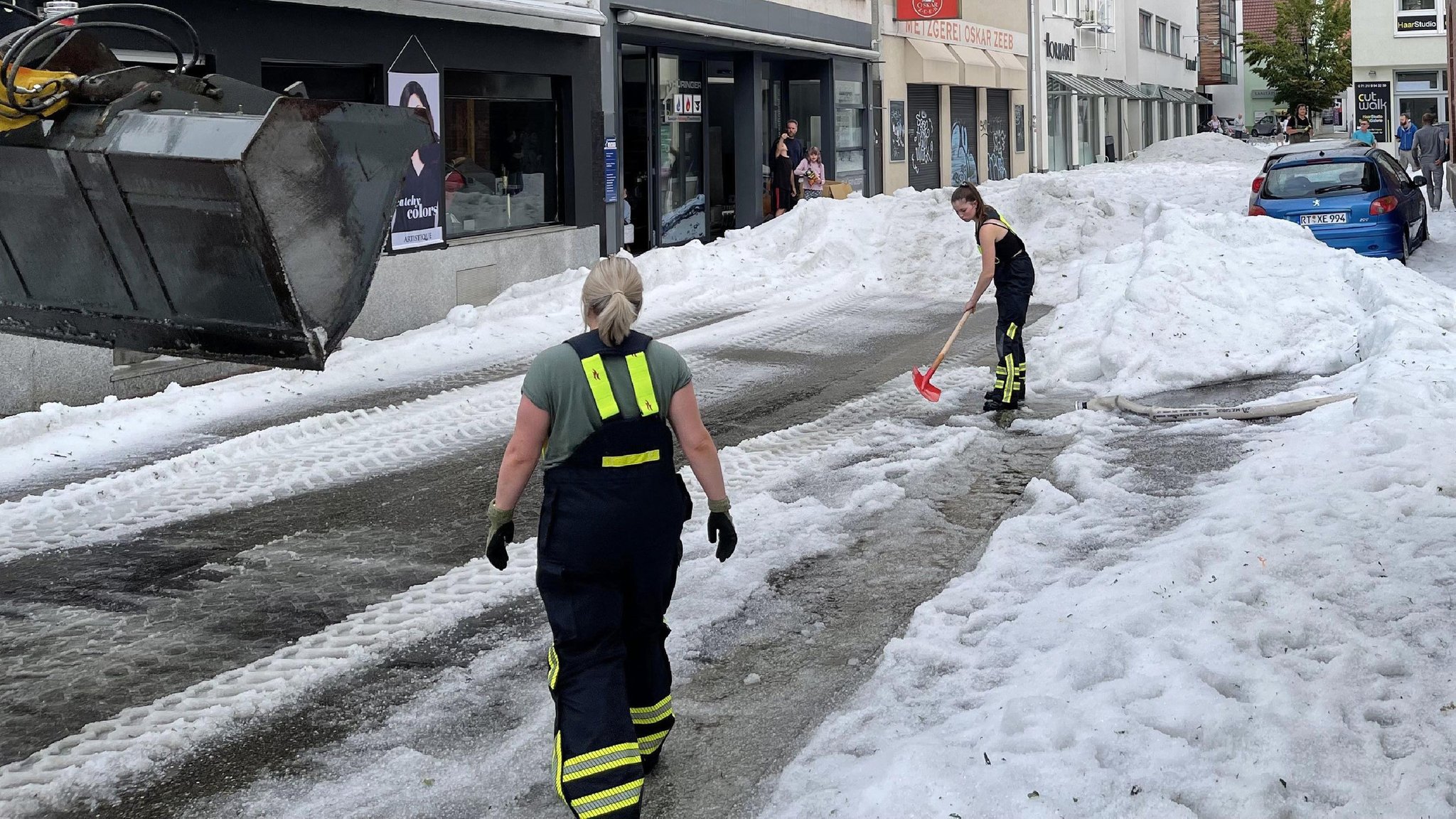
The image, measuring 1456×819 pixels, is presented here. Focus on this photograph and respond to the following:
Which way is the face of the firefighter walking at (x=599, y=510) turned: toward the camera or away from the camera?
away from the camera

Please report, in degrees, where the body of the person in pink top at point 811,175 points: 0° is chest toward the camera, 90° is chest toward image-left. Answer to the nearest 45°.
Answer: approximately 0°

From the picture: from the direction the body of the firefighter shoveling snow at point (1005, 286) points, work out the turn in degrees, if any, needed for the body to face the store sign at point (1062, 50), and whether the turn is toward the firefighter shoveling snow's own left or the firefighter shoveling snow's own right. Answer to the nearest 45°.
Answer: approximately 90° to the firefighter shoveling snow's own right

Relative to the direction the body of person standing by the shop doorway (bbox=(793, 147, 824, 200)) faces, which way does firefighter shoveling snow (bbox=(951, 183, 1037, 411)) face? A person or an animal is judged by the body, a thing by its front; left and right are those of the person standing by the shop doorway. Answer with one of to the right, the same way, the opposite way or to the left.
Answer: to the right

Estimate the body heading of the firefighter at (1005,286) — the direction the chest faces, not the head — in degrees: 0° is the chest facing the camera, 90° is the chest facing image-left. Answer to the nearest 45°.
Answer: approximately 90°

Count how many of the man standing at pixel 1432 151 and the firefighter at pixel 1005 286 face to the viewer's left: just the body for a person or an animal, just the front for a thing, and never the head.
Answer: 1
